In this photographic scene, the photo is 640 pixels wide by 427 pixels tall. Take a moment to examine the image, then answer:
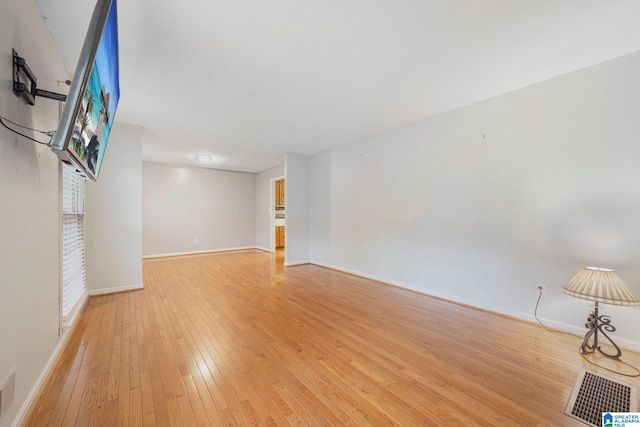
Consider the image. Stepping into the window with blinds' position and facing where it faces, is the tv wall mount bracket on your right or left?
on your right

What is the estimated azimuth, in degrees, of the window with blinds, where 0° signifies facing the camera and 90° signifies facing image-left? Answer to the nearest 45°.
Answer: approximately 270°

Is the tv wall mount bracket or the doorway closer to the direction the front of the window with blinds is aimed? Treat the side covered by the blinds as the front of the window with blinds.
the doorway

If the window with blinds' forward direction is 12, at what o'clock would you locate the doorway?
The doorway is roughly at 11 o'clock from the window with blinds.

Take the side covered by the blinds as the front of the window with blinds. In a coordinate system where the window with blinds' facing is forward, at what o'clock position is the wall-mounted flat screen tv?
The wall-mounted flat screen tv is roughly at 3 o'clock from the window with blinds.
